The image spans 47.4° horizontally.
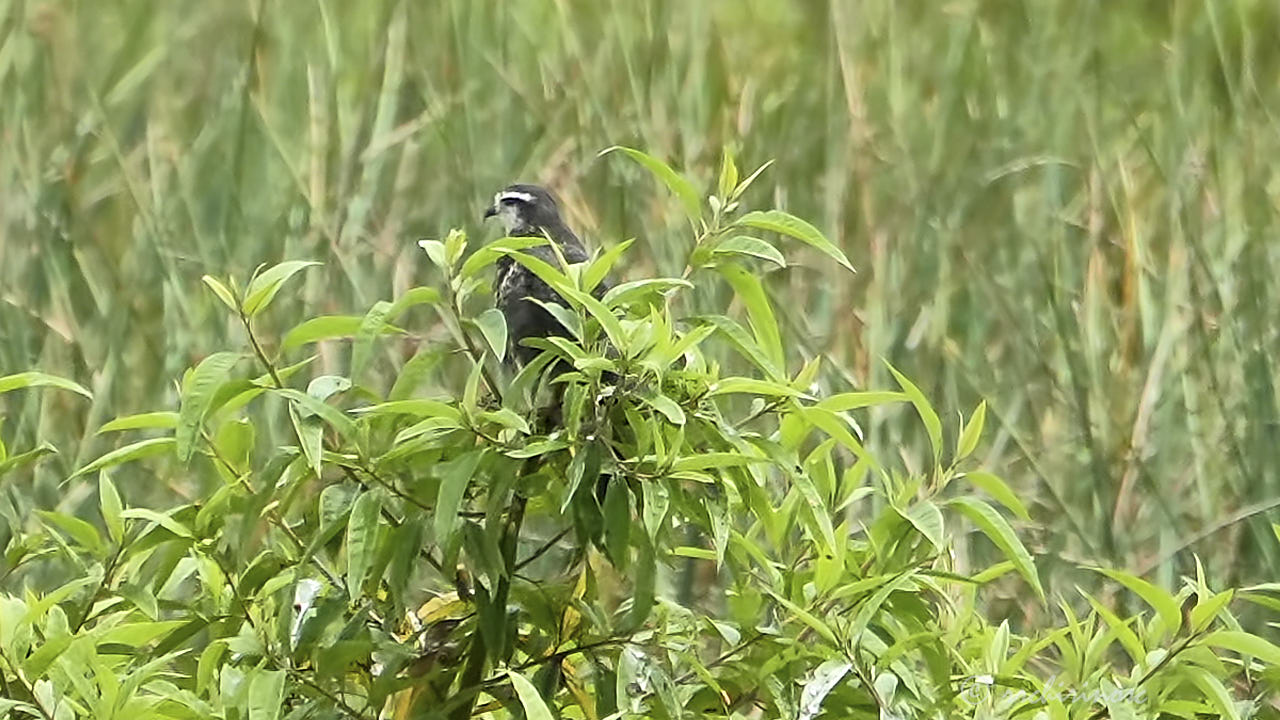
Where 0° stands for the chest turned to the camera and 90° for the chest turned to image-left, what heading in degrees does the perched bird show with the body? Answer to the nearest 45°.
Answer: approximately 90°
